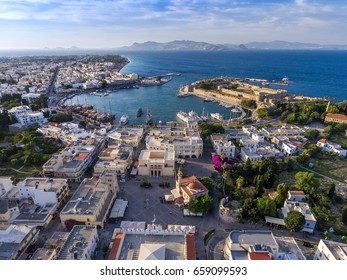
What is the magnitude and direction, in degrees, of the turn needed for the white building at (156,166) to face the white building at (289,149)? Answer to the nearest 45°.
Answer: approximately 90° to its left

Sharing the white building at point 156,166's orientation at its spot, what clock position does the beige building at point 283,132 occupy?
the beige building at point 283,132 is roughly at 8 o'clock from the white building at point 156,166.

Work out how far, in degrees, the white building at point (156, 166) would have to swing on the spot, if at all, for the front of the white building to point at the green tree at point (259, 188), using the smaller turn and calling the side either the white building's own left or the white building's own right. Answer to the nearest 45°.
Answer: approximately 45° to the white building's own left

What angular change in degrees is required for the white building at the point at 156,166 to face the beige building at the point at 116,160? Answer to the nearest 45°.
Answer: approximately 90° to its right

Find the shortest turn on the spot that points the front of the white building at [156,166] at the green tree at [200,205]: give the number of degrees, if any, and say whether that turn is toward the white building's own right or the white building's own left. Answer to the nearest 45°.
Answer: approximately 45° to the white building's own left

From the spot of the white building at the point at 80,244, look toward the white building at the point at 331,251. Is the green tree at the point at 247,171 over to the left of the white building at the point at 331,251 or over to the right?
left

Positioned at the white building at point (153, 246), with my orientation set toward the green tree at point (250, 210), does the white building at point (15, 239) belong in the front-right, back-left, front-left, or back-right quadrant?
back-left

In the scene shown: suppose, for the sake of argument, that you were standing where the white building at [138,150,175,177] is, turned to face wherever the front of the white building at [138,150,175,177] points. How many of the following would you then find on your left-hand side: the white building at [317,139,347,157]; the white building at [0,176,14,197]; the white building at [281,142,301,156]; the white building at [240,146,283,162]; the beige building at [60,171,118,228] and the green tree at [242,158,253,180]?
4

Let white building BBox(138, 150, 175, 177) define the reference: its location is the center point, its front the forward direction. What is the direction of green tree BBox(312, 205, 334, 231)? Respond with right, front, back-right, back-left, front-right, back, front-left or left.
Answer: front-left

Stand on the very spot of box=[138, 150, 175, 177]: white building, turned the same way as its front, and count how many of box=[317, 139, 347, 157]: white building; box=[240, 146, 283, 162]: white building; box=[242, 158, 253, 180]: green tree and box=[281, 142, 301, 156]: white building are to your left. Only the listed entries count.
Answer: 4

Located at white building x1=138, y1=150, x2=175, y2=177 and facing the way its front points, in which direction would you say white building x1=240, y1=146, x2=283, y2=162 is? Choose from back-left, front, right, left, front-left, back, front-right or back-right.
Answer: left

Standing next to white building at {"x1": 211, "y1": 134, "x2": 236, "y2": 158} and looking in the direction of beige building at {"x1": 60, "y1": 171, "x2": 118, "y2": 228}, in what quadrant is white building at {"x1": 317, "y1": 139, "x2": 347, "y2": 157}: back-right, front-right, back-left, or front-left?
back-left

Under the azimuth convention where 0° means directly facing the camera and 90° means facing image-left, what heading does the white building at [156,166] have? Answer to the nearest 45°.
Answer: approximately 0°

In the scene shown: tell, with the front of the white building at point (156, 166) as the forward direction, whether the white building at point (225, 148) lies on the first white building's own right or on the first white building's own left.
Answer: on the first white building's own left
